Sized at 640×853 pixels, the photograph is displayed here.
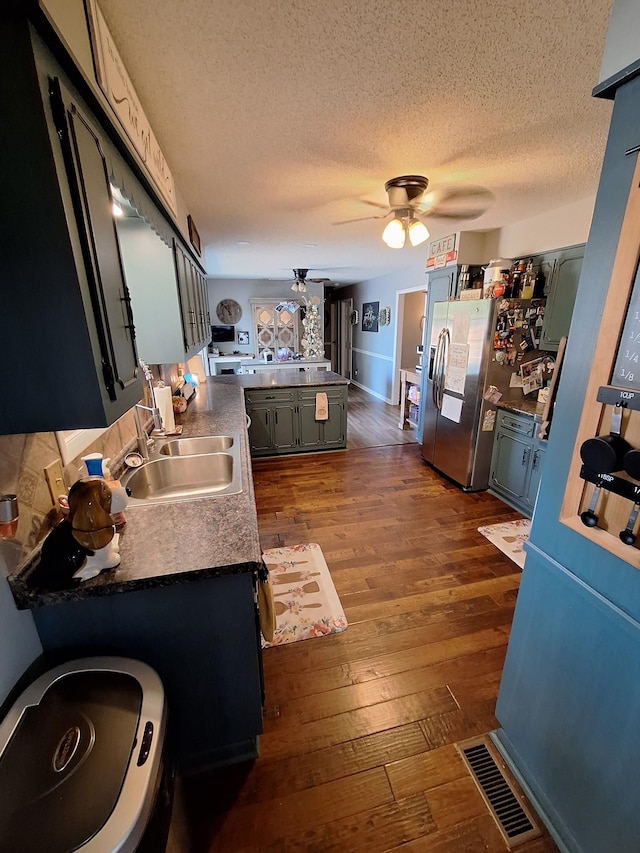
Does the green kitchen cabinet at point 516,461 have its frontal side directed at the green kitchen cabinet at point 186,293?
yes

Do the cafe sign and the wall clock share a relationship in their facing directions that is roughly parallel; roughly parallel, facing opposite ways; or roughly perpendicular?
roughly perpendicular

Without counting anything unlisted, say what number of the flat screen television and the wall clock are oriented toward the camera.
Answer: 2

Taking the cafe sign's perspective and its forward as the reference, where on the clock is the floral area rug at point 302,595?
The floral area rug is roughly at 11 o'clock from the cafe sign.

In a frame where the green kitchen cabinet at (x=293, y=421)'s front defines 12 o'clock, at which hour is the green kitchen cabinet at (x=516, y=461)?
the green kitchen cabinet at (x=516, y=461) is roughly at 10 o'clock from the green kitchen cabinet at (x=293, y=421).

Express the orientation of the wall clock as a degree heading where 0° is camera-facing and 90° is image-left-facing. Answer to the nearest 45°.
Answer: approximately 0°

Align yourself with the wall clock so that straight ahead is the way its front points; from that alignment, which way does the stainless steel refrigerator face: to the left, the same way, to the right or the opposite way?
to the right

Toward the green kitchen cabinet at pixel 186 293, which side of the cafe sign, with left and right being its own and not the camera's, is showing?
front

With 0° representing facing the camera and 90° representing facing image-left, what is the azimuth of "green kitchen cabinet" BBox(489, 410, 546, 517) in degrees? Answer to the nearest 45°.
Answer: approximately 45°

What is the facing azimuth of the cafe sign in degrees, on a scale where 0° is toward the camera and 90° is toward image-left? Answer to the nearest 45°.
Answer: approximately 45°

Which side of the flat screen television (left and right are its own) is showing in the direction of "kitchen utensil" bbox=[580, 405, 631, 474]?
front
